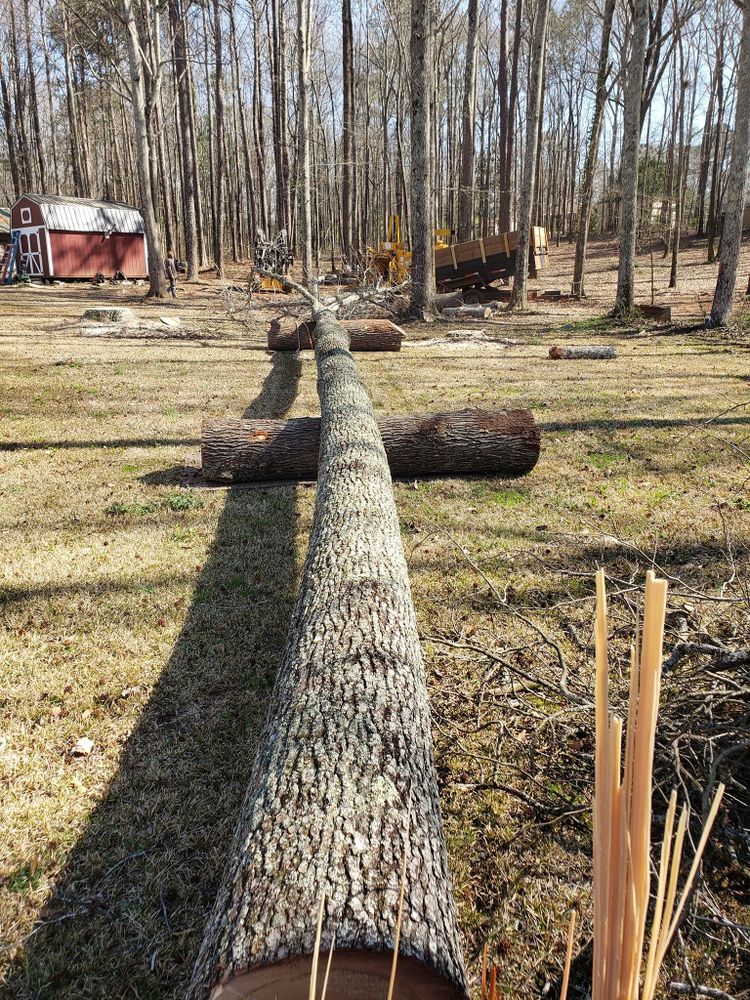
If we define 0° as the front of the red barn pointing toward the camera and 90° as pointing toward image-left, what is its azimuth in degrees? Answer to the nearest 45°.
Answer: approximately 45°

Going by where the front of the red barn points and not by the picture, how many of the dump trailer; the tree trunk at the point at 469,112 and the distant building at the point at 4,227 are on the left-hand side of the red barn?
2

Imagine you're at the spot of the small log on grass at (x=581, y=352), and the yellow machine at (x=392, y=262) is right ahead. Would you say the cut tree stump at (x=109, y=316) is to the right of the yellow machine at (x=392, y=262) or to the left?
left

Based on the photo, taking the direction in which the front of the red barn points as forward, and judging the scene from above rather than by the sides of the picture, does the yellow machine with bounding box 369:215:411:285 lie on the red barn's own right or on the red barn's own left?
on the red barn's own left

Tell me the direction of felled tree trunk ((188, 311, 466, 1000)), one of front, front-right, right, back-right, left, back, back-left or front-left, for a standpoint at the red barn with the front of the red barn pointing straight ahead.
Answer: front-left

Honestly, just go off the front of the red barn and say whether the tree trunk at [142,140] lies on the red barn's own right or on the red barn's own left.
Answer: on the red barn's own left

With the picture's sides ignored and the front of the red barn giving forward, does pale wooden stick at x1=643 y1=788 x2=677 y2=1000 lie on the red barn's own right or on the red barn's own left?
on the red barn's own left

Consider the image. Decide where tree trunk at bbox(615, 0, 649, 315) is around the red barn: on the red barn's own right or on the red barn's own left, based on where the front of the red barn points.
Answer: on the red barn's own left

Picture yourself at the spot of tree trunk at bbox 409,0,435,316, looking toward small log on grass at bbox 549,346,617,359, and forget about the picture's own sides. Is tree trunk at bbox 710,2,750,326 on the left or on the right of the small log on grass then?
left
